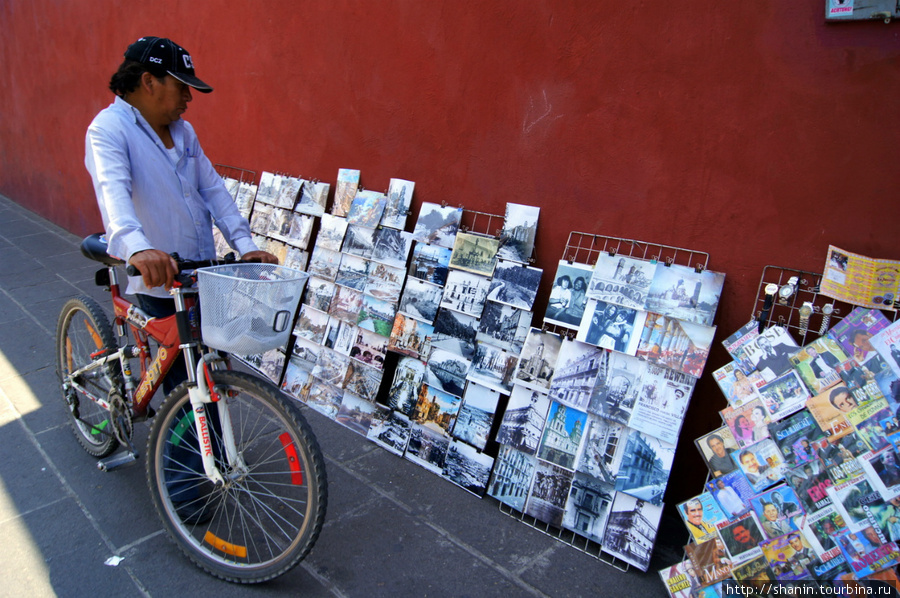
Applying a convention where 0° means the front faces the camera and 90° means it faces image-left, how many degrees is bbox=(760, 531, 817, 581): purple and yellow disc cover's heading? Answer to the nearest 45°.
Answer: approximately 0°

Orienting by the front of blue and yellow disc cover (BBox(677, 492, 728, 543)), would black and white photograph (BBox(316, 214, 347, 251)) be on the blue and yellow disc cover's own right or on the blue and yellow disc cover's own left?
on the blue and yellow disc cover's own right

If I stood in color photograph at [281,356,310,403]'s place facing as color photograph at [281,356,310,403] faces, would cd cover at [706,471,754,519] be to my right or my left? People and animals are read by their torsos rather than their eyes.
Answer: on my left

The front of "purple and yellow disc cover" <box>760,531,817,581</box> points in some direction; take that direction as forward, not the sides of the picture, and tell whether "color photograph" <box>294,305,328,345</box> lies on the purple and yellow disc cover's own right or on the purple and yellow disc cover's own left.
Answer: on the purple and yellow disc cover's own right

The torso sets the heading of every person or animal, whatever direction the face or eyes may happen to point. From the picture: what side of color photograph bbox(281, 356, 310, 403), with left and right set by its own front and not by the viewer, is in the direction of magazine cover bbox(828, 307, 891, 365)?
left

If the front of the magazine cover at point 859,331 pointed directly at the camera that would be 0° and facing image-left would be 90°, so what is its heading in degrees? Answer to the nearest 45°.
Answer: approximately 0°

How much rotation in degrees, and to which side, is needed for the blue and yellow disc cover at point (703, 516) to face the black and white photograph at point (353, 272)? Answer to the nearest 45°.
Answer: approximately 90° to its right

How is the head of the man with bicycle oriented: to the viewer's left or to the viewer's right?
to the viewer's right

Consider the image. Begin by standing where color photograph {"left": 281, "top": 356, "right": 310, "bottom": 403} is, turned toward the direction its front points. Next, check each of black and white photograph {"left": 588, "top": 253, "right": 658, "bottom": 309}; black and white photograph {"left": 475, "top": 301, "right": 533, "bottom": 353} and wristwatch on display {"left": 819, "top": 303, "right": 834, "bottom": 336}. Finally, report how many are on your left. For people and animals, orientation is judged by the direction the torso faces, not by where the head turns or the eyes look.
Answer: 3
